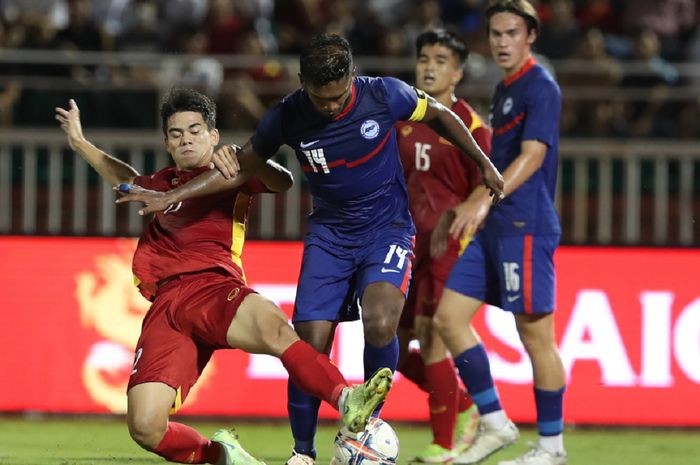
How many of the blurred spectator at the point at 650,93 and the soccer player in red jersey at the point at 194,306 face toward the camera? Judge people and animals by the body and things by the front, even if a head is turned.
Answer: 2

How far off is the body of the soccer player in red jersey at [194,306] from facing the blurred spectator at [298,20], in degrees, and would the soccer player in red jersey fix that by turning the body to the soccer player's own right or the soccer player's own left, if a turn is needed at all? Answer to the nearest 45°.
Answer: approximately 180°

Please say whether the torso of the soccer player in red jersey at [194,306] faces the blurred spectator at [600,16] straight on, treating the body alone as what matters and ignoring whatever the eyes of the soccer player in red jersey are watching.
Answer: no

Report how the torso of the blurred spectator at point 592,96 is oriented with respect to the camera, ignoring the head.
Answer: toward the camera

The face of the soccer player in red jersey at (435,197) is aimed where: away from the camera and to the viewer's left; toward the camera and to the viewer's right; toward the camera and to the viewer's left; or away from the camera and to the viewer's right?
toward the camera and to the viewer's left

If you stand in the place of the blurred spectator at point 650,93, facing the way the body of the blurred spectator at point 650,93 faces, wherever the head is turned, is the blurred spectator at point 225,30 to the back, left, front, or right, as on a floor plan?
right

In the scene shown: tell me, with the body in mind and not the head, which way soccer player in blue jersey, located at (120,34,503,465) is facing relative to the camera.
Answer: toward the camera

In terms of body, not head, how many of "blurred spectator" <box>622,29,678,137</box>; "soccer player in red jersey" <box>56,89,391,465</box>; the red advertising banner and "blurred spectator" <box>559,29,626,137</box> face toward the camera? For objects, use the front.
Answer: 4

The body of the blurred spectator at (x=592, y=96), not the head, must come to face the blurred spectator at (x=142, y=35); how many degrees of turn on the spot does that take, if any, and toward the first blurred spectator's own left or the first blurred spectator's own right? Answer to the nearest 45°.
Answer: approximately 90° to the first blurred spectator's own right

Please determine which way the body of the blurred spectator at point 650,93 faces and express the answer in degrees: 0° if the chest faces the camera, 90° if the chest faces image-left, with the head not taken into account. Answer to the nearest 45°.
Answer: approximately 0°

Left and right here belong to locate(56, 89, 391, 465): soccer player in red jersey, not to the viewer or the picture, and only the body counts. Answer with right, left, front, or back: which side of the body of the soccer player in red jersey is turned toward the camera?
front

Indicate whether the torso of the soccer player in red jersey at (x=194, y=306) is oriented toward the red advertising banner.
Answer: no

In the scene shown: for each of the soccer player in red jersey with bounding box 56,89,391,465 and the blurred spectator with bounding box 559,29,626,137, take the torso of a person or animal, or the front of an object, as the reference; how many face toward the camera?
2

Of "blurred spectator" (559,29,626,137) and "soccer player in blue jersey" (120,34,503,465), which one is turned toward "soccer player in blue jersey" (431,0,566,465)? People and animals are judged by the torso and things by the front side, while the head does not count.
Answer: the blurred spectator

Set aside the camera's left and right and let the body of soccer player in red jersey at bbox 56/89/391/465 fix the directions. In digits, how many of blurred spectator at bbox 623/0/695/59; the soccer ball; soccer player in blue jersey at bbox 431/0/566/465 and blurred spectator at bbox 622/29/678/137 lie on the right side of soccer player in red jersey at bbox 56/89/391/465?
0

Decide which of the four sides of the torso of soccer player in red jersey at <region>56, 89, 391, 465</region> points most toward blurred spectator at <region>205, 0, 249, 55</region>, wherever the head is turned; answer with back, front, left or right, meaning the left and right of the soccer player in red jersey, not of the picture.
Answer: back

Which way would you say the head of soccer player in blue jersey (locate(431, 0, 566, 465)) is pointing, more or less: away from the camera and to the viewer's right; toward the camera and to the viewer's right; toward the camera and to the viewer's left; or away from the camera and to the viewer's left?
toward the camera and to the viewer's left
